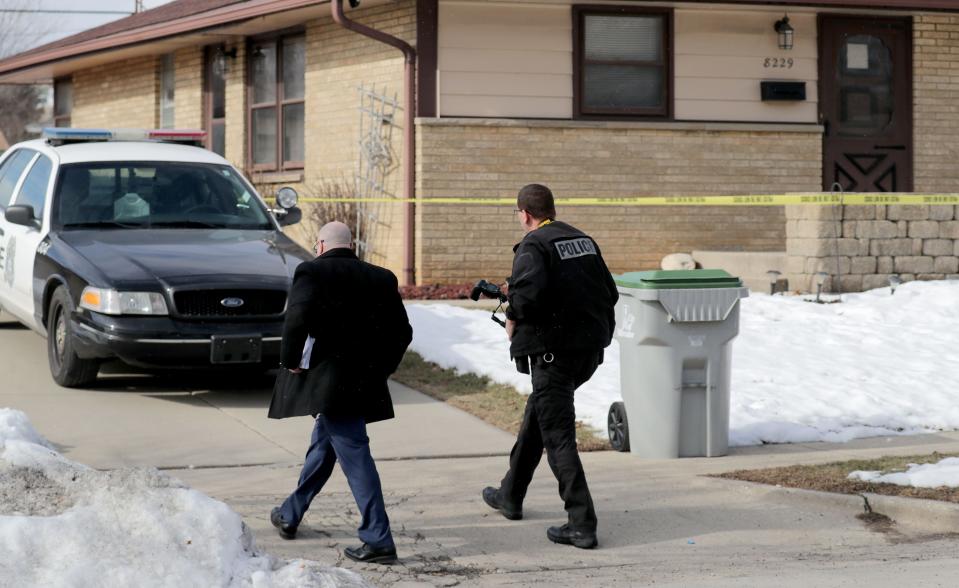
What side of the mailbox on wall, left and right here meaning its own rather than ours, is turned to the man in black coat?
front

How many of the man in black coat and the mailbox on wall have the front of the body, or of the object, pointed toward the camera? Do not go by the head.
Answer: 1

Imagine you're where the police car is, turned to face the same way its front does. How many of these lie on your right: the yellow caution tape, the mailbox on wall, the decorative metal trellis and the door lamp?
0

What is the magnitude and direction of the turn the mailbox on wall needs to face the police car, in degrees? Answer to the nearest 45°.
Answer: approximately 45° to its right

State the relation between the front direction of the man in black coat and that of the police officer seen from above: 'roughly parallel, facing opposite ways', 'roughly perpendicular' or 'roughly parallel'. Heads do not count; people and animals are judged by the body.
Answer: roughly parallel

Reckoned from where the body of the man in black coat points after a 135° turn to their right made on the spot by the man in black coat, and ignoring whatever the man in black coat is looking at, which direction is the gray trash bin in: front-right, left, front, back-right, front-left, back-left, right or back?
front-left

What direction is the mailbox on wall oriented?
toward the camera

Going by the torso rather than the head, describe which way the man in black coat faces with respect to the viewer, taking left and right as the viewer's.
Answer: facing away from the viewer and to the left of the viewer

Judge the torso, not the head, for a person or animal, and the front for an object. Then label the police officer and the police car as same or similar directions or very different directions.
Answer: very different directions

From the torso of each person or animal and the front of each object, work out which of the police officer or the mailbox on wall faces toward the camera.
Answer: the mailbox on wall

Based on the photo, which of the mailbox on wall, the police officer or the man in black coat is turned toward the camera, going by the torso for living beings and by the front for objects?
the mailbox on wall

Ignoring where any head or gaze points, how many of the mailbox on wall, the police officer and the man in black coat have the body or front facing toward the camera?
1

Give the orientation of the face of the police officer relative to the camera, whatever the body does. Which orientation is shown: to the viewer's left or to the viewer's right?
to the viewer's left

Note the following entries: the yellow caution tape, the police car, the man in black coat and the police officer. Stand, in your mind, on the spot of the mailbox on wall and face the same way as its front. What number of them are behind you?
0

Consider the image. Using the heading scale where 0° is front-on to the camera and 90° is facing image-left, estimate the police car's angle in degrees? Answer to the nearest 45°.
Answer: approximately 315°

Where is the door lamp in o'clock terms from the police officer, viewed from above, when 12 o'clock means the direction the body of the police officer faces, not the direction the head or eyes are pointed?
The door lamp is roughly at 2 o'clock from the police officer.

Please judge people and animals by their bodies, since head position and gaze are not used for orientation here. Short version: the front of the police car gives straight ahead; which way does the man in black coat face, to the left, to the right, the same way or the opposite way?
the opposite way
